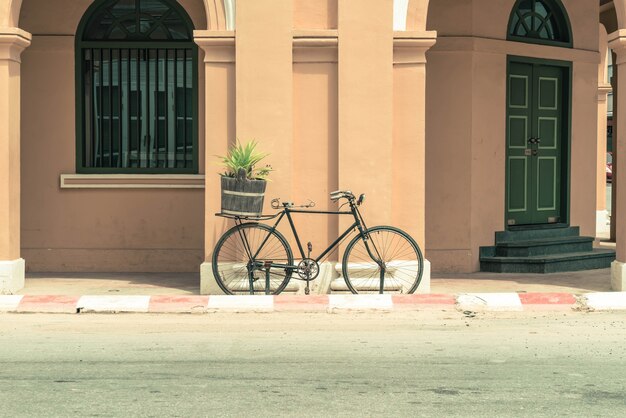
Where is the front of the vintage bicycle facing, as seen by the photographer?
facing to the right of the viewer

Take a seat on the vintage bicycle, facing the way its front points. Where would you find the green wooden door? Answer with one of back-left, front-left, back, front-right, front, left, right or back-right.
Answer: front-left

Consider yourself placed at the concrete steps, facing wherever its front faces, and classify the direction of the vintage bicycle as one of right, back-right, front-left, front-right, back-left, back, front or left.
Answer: right

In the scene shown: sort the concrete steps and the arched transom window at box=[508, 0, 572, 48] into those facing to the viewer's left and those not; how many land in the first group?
0

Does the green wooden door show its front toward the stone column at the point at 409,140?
no

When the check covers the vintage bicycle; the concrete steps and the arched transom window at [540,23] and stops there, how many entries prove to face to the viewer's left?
0

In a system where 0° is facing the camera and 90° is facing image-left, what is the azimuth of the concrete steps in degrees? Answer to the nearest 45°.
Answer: approximately 315°

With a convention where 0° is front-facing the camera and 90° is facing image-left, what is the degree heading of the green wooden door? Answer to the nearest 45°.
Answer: approximately 315°

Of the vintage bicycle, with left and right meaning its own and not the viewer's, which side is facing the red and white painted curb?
right

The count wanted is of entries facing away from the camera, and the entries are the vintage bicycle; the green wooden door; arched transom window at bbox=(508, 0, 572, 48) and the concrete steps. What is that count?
0

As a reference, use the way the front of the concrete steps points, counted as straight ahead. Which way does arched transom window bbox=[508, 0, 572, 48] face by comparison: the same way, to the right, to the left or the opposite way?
the same way

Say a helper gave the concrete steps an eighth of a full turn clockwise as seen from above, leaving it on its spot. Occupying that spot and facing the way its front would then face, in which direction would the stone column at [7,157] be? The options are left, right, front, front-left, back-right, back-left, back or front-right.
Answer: front-right

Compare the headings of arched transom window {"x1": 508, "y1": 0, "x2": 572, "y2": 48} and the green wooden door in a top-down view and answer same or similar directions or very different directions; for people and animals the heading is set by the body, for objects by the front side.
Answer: same or similar directions

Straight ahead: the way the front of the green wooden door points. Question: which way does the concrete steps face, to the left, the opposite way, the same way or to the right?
the same way

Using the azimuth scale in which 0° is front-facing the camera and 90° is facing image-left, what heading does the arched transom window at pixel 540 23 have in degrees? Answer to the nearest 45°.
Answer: approximately 315°
